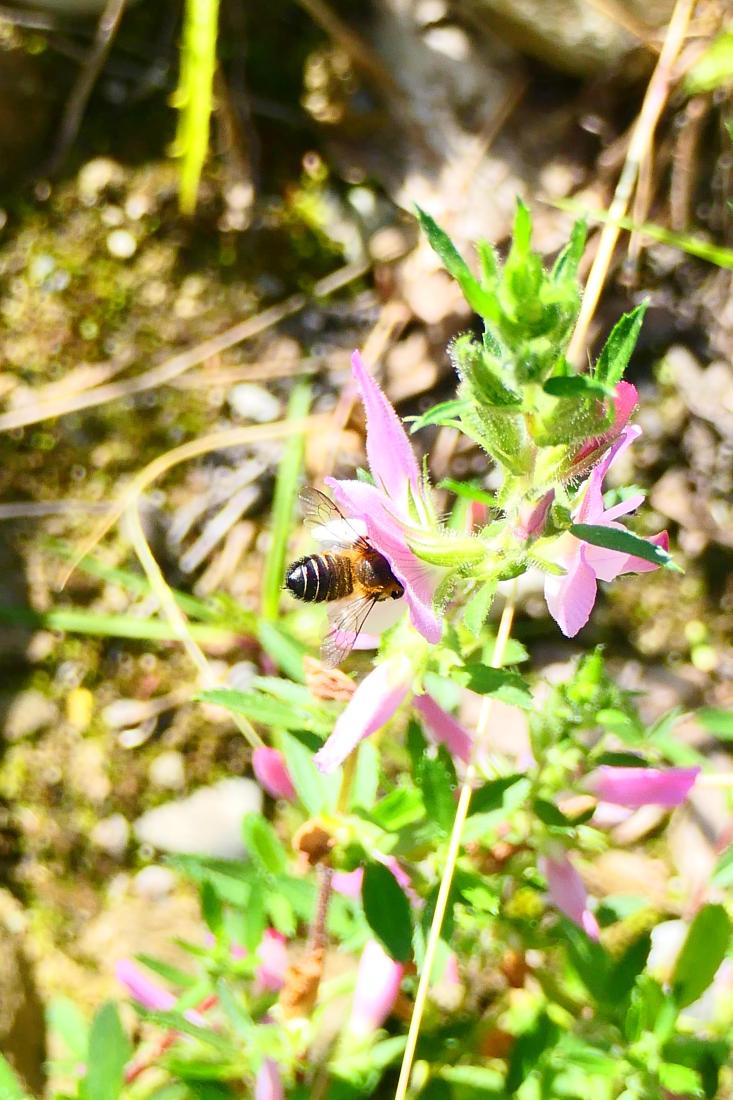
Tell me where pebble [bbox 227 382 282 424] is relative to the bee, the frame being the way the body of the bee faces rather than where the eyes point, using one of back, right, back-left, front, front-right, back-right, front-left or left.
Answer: left

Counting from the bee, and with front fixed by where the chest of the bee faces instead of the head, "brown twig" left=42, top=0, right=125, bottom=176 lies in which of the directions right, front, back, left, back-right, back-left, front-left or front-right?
left

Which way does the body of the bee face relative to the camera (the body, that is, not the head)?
to the viewer's right
